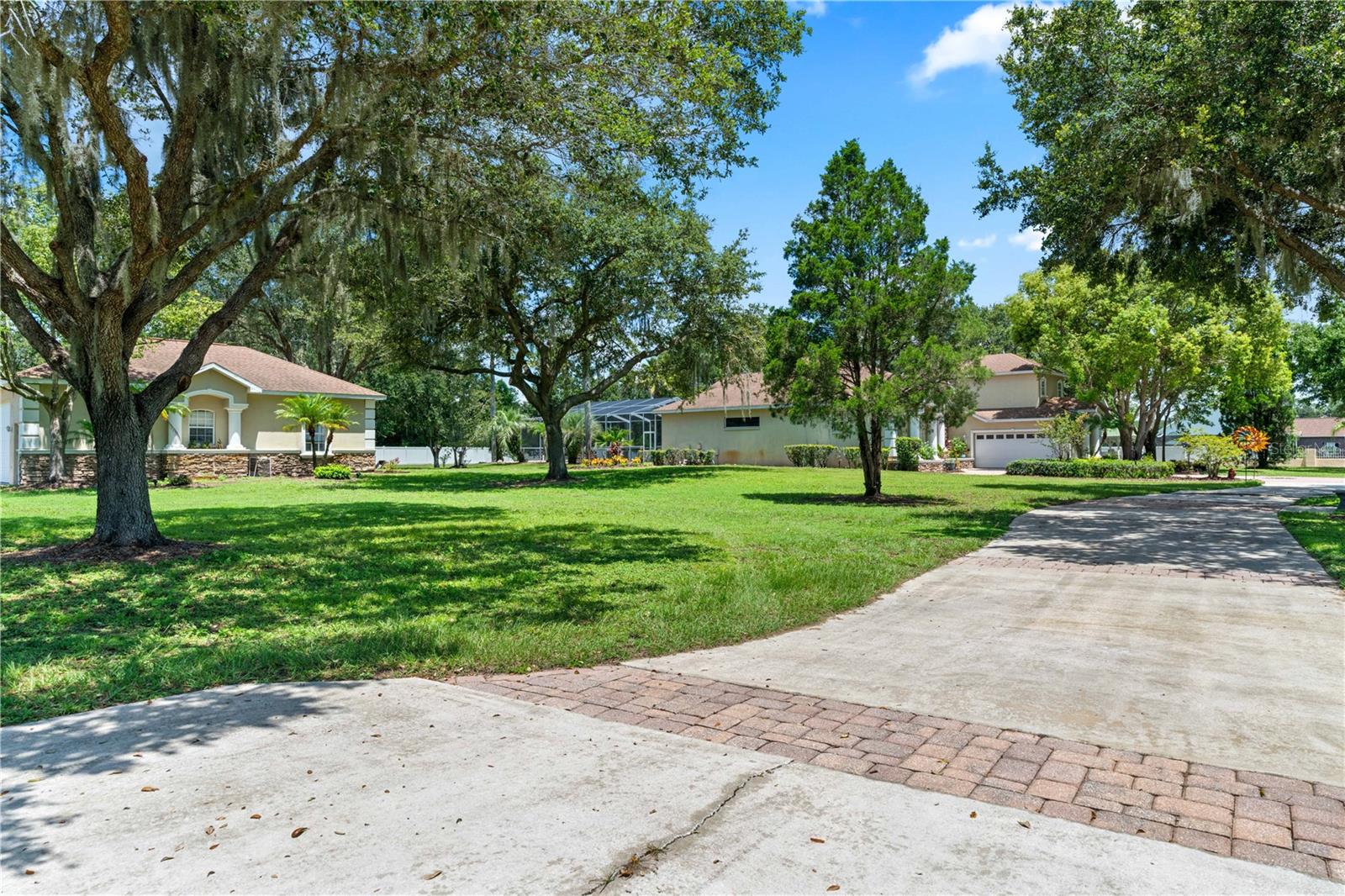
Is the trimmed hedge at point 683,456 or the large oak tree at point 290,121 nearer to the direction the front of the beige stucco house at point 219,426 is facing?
the large oak tree

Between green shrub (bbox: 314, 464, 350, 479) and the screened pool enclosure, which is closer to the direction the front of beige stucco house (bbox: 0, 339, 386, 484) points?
the green shrub

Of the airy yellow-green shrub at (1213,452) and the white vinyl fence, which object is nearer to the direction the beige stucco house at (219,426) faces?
the airy yellow-green shrub

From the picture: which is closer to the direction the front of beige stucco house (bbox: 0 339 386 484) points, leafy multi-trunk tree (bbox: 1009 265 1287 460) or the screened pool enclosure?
the leafy multi-trunk tree

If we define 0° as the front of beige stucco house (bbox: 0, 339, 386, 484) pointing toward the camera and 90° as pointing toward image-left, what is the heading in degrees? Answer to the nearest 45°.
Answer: approximately 0°

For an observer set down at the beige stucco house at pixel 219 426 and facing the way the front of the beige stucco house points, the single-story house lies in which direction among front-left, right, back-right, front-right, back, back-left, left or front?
left

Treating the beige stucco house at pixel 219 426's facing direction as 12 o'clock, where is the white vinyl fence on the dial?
The white vinyl fence is roughly at 7 o'clock from the beige stucco house.

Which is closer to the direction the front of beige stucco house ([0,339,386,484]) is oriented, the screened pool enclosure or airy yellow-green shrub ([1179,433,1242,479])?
the airy yellow-green shrub

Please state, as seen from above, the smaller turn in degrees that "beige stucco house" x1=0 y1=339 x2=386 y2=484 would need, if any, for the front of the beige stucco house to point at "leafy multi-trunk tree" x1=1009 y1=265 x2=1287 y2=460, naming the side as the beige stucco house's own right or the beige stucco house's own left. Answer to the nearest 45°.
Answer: approximately 45° to the beige stucco house's own left

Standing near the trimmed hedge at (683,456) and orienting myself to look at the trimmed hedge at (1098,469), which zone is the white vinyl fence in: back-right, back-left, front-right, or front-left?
back-right

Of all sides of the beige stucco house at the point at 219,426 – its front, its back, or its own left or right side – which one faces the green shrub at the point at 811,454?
left

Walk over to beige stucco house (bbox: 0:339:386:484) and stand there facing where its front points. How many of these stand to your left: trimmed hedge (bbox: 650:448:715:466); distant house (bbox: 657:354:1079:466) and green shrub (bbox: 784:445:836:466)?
3

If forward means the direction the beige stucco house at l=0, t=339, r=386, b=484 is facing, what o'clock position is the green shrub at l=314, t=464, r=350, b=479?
The green shrub is roughly at 10 o'clock from the beige stucco house.

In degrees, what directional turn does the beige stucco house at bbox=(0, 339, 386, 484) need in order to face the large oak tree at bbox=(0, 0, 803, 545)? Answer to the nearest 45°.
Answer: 0° — it already faces it

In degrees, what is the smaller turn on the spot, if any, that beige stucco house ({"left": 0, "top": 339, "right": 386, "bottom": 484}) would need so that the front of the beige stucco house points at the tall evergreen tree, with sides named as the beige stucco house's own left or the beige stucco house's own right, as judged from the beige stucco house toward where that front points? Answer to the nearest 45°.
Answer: approximately 45° to the beige stucco house's own left

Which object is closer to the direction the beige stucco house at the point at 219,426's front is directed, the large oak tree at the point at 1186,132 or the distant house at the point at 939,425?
the large oak tree
